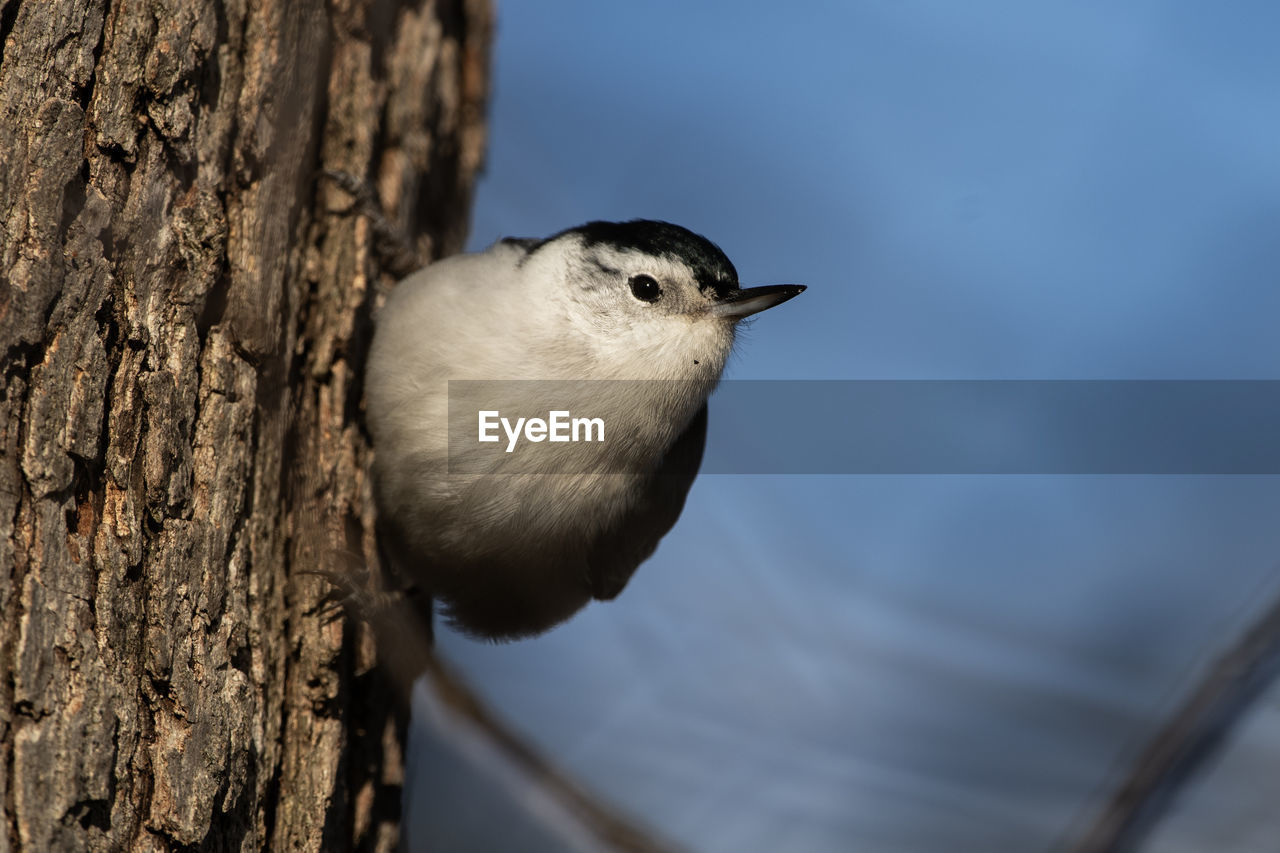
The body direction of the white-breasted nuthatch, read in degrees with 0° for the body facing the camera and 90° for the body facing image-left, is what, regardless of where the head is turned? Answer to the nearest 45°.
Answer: approximately 315°

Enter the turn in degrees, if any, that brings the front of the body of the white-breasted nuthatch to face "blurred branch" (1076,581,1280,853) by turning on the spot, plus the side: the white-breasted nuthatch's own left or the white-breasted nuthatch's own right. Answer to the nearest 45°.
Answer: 0° — it already faces it
